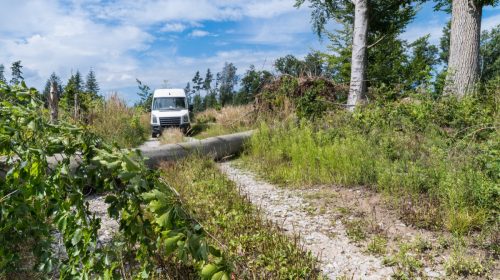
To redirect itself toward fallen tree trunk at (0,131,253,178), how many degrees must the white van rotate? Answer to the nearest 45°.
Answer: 0° — it already faces it

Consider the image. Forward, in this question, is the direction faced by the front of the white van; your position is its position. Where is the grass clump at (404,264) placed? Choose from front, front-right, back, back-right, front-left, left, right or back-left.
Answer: front

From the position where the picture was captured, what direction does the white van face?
facing the viewer

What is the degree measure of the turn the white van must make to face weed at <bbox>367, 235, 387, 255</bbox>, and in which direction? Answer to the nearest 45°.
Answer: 0° — it already faces it

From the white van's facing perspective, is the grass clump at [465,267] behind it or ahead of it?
ahead

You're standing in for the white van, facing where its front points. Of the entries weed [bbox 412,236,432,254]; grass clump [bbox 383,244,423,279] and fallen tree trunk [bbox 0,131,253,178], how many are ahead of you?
3

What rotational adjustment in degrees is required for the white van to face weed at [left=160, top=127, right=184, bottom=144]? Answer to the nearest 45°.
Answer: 0° — it already faces it

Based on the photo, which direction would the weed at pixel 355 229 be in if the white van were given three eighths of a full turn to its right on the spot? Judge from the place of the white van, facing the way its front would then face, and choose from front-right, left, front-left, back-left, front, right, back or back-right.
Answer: back-left

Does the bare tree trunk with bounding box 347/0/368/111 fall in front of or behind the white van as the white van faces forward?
in front

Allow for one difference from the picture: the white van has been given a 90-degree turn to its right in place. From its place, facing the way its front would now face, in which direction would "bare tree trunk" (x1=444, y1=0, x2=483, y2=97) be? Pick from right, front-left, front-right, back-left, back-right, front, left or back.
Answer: back-left

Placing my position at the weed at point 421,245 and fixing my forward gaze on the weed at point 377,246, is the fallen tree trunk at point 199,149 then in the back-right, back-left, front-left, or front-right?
front-right

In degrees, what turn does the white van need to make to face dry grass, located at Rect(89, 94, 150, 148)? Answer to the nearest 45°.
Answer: approximately 45° to its right
